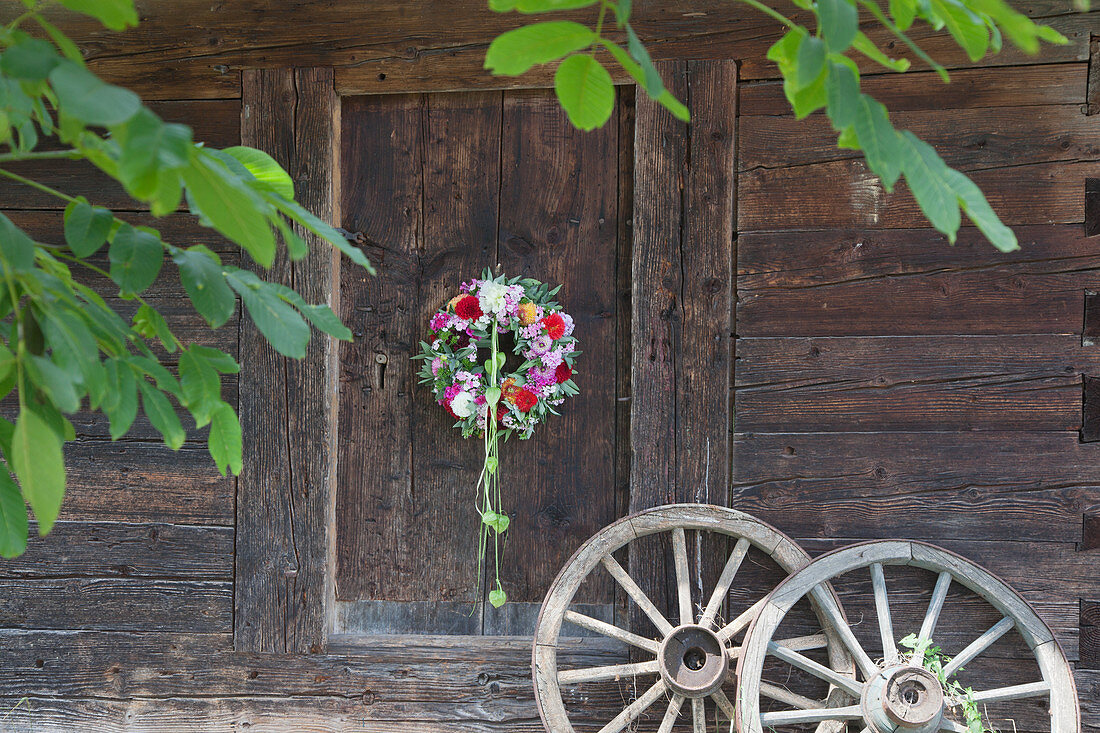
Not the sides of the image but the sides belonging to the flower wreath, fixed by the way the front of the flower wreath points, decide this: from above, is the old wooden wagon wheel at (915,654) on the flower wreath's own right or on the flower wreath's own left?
on the flower wreath's own left

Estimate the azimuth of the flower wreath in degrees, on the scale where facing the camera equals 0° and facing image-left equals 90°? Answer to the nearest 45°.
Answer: approximately 0°

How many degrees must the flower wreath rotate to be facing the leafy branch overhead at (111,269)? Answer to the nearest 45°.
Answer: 0° — it already faces it

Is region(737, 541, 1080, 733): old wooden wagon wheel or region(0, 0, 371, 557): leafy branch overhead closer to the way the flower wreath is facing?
the leafy branch overhead

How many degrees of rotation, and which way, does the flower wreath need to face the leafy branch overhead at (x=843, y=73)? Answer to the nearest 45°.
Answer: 0° — it already faces it
